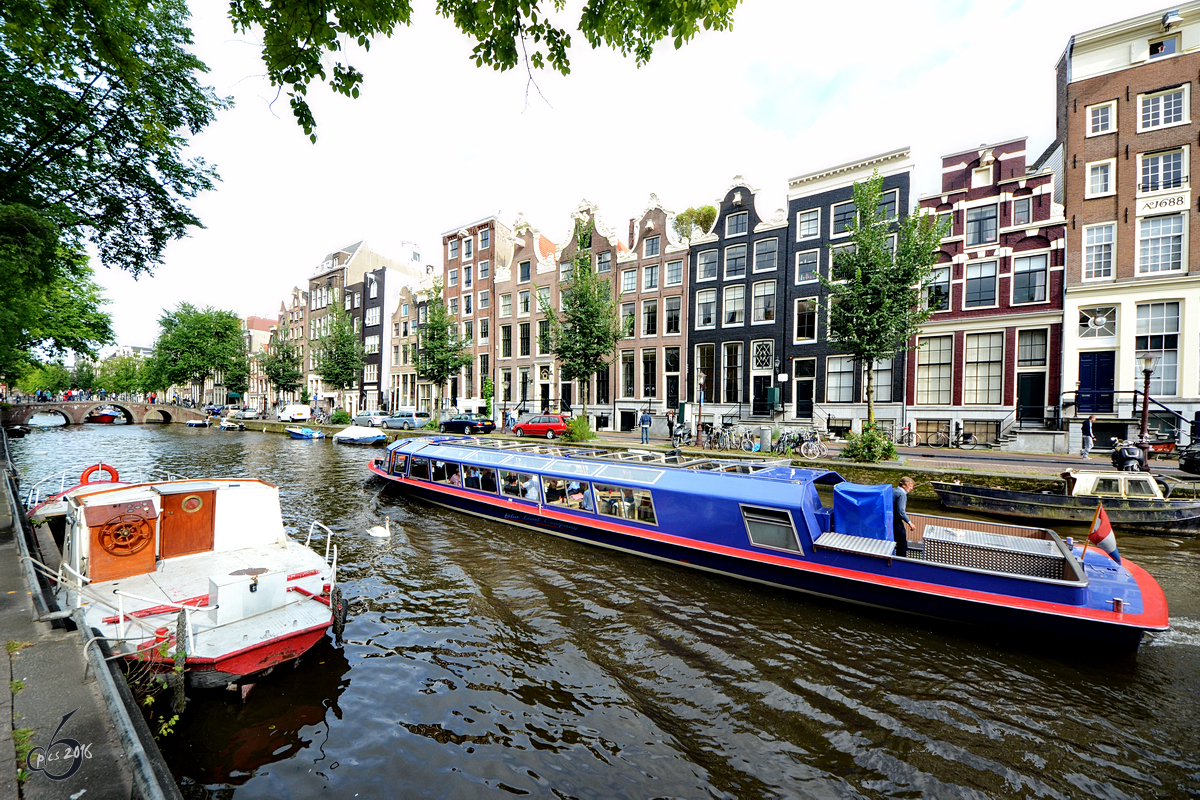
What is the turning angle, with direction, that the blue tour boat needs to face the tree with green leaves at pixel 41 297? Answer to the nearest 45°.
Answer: approximately 45° to its left

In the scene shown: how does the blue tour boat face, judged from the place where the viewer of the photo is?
facing away from the viewer and to the left of the viewer

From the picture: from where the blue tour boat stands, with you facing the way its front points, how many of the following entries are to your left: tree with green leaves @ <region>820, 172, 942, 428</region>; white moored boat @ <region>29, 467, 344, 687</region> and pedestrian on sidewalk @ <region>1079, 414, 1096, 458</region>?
1

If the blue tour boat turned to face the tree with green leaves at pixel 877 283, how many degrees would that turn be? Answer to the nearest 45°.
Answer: approximately 45° to its right

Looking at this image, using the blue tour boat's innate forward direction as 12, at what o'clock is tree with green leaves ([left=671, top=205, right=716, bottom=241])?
The tree with green leaves is roughly at 1 o'clock from the blue tour boat.

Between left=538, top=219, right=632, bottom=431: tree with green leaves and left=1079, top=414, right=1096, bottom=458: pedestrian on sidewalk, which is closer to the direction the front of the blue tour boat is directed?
the tree with green leaves

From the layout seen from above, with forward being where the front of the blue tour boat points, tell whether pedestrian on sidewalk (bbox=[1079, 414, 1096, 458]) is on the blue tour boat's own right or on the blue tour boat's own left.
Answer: on the blue tour boat's own right

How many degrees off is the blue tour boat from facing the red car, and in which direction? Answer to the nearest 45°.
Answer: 0° — it already faces it

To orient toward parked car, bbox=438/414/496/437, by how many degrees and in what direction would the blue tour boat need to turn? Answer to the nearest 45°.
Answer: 0° — it already faces it

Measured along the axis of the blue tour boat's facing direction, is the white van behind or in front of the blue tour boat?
in front
